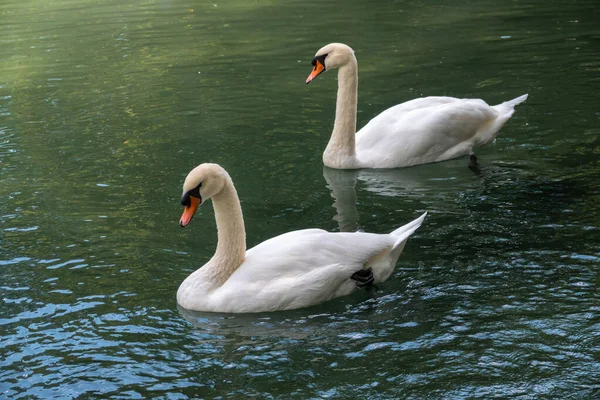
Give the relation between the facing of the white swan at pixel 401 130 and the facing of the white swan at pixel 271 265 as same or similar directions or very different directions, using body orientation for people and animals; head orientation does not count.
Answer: same or similar directions

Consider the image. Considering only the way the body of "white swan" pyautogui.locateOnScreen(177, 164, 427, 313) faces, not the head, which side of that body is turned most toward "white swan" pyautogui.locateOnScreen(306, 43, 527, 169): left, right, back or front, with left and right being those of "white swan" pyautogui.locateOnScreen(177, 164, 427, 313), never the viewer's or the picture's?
right

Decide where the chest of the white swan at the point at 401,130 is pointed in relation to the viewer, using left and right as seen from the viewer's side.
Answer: facing to the left of the viewer

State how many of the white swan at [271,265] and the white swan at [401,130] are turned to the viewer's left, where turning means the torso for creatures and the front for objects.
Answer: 2

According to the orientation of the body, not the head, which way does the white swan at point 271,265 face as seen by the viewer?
to the viewer's left

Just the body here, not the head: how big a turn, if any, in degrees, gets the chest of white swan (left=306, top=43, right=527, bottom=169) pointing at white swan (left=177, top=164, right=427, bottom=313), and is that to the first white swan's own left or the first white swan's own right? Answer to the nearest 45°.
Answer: approximately 90° to the first white swan's own left
